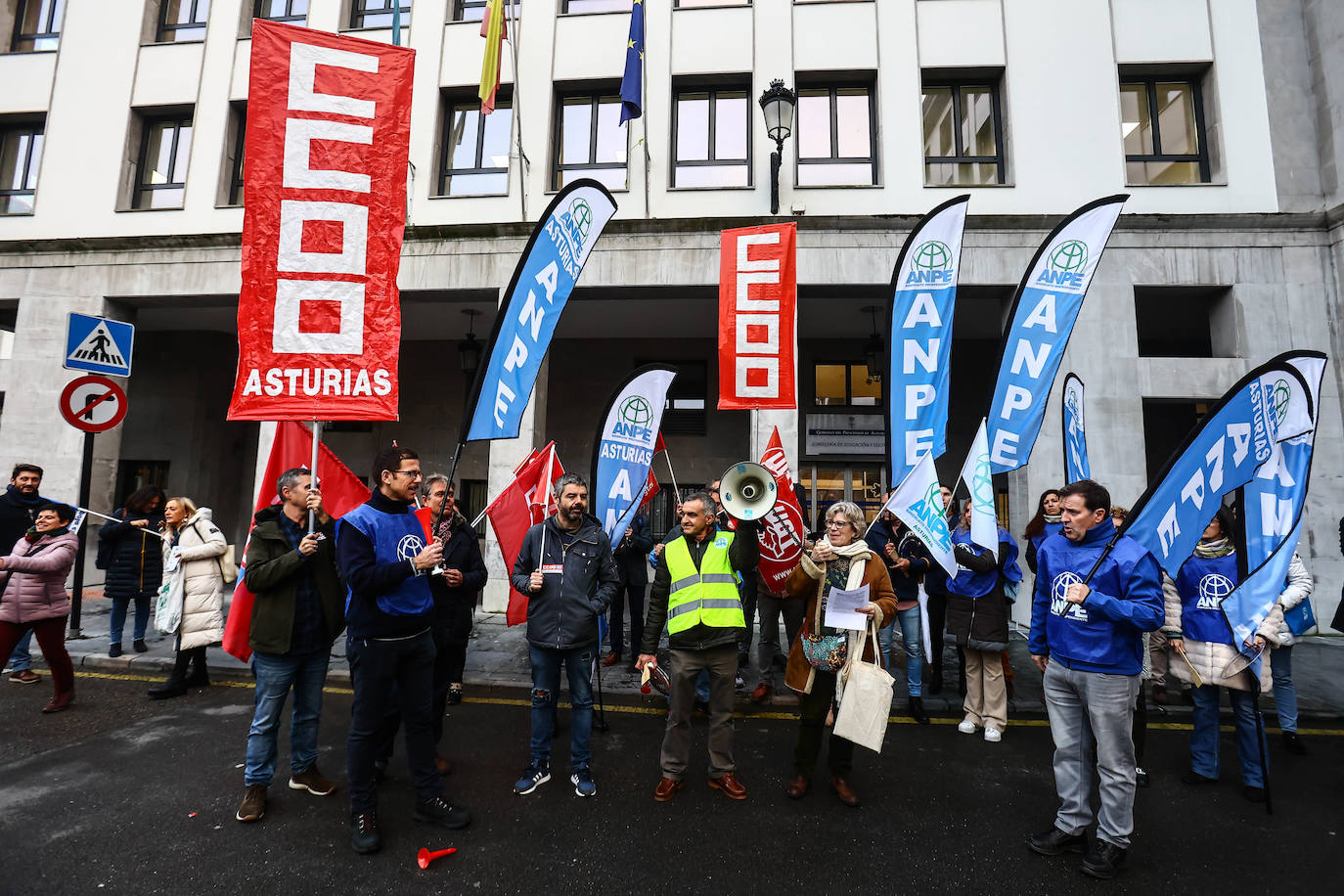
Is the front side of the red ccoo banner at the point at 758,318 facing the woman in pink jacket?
no

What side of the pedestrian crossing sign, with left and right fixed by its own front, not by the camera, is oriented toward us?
front

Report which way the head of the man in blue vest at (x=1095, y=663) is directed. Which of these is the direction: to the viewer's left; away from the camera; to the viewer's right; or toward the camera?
to the viewer's left

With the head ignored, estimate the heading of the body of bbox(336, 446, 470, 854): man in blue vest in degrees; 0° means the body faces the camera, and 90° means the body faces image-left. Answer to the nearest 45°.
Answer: approximately 315°

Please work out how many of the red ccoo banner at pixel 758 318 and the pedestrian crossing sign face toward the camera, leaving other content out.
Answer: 2

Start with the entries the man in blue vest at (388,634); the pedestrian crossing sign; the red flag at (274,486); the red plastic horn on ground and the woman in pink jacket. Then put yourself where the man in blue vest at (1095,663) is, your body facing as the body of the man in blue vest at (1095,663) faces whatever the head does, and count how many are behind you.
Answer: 0

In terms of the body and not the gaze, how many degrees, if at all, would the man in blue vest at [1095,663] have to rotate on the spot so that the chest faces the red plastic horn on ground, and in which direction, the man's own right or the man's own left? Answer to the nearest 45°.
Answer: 0° — they already face it

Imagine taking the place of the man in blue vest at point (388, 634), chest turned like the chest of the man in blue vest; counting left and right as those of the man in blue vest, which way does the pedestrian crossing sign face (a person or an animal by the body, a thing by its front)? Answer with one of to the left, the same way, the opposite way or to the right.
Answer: the same way

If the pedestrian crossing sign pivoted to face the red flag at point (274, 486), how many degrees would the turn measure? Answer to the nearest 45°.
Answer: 0° — it already faces it

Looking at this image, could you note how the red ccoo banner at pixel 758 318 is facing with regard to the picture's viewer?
facing the viewer

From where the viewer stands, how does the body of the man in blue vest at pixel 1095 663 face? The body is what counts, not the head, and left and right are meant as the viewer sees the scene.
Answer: facing the viewer and to the left of the viewer

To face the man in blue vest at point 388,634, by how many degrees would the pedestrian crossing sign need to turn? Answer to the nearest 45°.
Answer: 0° — it already faces them

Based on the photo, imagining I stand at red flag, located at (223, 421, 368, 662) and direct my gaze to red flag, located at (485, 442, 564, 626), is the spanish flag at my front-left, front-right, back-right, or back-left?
front-left

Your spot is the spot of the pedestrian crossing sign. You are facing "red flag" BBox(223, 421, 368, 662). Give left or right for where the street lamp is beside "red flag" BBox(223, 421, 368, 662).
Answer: left
